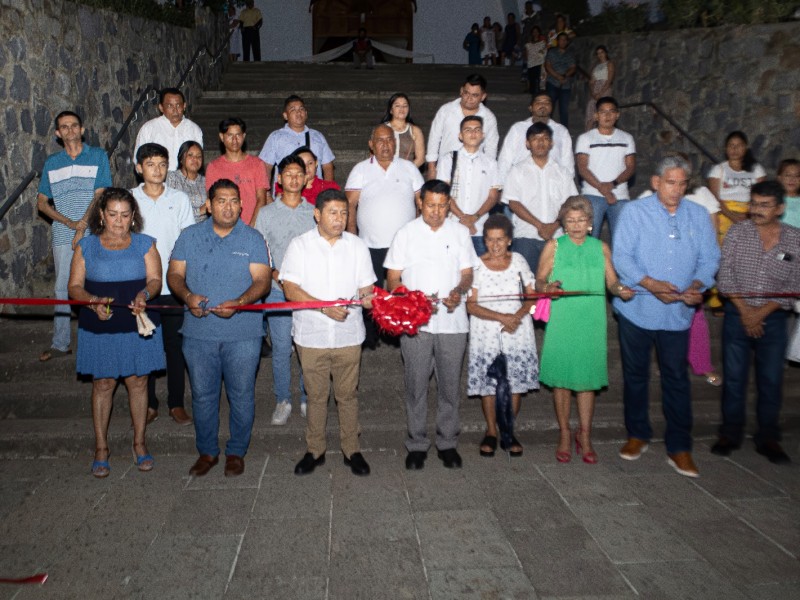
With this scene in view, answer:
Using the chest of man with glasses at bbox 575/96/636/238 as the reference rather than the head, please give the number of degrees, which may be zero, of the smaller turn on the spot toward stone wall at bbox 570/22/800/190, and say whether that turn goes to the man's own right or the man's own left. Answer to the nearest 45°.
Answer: approximately 180°

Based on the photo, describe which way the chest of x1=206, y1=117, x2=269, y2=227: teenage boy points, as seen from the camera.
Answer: toward the camera

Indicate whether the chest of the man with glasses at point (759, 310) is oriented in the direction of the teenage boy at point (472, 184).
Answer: no

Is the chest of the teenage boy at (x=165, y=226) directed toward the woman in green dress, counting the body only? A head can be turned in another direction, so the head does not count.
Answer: no

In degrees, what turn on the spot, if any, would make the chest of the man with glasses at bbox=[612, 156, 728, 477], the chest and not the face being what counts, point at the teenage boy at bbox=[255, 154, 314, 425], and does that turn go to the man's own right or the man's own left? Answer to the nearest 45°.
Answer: approximately 90° to the man's own right

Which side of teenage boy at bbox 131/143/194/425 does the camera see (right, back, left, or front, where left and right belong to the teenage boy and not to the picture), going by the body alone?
front

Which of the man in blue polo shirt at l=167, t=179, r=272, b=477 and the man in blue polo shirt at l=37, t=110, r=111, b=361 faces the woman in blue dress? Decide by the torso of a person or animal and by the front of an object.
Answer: the man in blue polo shirt at l=37, t=110, r=111, b=361

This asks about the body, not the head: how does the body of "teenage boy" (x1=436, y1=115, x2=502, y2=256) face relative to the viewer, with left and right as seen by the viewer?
facing the viewer

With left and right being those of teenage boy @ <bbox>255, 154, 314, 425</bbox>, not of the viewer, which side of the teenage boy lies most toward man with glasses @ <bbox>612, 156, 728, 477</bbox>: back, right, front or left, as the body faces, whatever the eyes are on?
left

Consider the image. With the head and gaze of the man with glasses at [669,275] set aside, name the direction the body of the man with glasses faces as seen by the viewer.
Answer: toward the camera

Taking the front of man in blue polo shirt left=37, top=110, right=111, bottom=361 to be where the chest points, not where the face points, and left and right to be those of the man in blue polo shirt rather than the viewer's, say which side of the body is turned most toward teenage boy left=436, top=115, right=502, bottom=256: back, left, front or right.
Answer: left

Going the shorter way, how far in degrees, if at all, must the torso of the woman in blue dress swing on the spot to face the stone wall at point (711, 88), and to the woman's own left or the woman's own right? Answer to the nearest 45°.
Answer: approximately 90° to the woman's own left

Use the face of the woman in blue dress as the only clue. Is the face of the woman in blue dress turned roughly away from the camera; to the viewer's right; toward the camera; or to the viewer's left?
toward the camera

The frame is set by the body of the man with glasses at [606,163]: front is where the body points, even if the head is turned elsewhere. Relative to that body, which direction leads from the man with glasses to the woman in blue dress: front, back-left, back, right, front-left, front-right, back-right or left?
front-right

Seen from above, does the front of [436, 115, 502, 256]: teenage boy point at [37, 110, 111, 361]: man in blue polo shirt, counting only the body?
no
